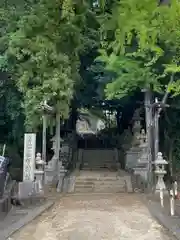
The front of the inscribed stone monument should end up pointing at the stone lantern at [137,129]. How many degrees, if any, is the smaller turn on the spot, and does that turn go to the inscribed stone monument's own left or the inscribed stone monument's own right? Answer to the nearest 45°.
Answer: approximately 135° to the inscribed stone monument's own left

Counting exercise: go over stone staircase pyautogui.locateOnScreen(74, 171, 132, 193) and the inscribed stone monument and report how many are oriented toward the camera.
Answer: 2

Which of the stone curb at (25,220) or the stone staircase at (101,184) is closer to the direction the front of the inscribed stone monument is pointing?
the stone curb

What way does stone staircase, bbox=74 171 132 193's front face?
toward the camera

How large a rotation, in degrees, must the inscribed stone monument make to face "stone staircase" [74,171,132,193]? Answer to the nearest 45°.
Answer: approximately 135° to its left

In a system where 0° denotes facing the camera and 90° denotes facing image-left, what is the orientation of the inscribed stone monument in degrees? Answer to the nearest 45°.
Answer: approximately 0°

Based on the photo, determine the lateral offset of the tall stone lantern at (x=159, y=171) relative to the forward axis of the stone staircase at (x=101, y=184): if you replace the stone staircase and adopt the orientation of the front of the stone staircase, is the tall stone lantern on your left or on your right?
on your left

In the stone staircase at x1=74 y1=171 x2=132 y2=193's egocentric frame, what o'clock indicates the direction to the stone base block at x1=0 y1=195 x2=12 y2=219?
The stone base block is roughly at 1 o'clock from the stone staircase.

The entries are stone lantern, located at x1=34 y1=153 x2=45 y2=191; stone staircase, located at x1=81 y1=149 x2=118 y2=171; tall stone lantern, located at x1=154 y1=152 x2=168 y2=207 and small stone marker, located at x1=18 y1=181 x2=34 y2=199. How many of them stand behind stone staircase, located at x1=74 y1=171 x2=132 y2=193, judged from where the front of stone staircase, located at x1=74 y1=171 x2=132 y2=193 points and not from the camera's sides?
1

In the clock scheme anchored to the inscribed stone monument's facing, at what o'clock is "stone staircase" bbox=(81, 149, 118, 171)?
The stone staircase is roughly at 7 o'clock from the inscribed stone monument.

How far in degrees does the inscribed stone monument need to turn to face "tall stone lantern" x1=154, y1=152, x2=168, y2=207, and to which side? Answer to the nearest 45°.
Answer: approximately 90° to its left

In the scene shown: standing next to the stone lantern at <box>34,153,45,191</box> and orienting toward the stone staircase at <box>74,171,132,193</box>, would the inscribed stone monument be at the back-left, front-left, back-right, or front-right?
back-right

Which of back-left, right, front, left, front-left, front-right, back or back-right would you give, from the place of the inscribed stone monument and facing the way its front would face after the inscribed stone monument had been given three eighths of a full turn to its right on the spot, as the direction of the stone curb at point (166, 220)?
back

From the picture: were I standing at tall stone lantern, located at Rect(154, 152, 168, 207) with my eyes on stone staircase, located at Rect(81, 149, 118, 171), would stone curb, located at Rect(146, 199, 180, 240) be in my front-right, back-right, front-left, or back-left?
back-left

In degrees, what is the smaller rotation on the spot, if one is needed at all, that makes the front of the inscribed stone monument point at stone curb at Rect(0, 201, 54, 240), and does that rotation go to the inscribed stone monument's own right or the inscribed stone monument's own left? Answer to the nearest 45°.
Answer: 0° — it already faces it
